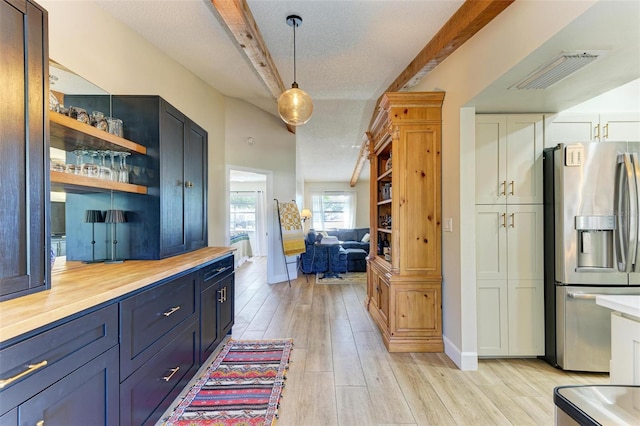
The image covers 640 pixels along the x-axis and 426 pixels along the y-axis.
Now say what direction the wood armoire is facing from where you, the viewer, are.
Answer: facing to the left of the viewer

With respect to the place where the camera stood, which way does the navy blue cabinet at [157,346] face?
facing the viewer and to the right of the viewer

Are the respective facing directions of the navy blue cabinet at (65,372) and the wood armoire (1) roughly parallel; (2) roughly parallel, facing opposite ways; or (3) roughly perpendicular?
roughly parallel, facing opposite ways

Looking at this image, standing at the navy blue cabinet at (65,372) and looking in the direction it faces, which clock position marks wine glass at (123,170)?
The wine glass is roughly at 8 o'clock from the navy blue cabinet.

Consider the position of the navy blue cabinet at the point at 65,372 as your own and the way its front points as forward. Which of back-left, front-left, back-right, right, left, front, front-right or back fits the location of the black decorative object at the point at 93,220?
back-left

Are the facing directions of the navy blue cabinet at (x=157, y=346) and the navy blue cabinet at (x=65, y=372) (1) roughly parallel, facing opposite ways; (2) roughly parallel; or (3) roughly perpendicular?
roughly parallel

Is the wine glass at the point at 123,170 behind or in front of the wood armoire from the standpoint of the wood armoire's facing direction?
in front

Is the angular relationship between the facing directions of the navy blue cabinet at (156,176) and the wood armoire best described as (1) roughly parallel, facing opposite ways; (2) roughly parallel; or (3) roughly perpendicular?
roughly parallel, facing opposite ways

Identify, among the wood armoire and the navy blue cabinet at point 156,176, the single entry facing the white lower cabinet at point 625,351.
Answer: the navy blue cabinet

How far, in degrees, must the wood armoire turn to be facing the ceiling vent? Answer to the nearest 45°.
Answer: approximately 135° to its left

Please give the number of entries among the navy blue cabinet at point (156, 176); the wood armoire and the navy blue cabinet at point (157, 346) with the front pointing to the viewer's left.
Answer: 1

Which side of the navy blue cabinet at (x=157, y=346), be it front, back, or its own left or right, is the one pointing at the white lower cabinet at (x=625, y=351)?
front

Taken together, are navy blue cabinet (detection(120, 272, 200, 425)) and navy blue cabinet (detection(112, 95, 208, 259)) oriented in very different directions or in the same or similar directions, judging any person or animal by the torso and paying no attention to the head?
same or similar directions
